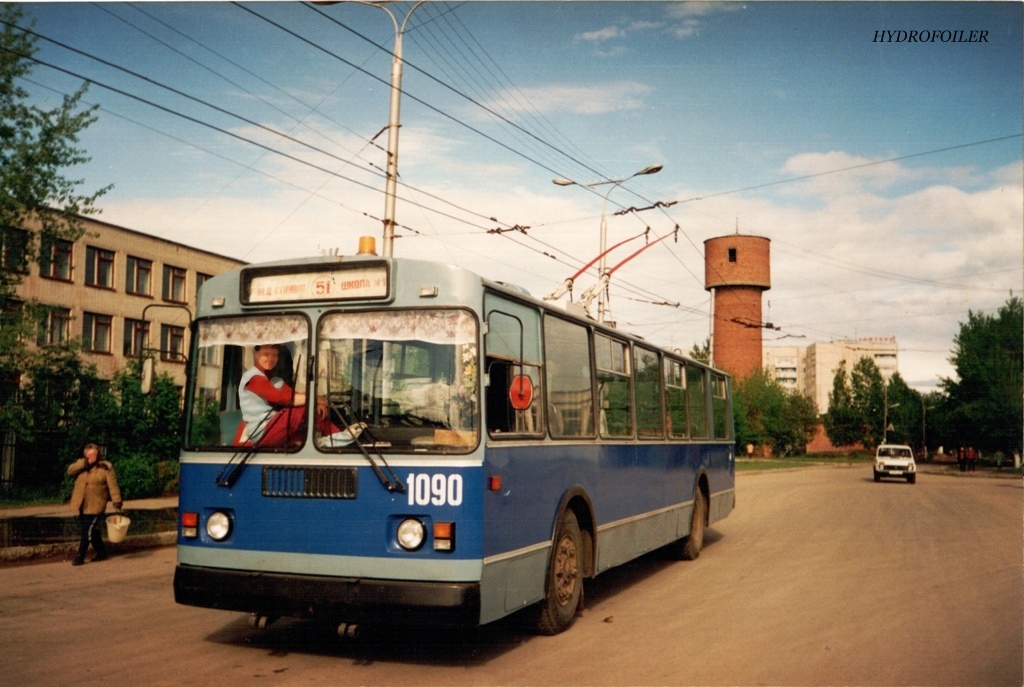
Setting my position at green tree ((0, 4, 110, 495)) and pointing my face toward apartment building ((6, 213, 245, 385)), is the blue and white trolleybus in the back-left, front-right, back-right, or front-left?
back-right

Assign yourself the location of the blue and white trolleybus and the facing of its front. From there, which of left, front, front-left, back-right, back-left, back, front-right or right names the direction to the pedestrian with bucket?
right

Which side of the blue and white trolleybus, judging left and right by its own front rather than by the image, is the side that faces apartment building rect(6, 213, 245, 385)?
right

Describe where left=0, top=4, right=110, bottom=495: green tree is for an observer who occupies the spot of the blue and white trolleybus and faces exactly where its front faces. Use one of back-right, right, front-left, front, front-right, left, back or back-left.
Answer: right

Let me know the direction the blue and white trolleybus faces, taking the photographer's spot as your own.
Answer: facing the viewer and to the left of the viewer

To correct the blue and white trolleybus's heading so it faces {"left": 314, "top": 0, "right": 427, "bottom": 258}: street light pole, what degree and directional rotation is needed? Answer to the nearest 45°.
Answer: approximately 135° to its right
